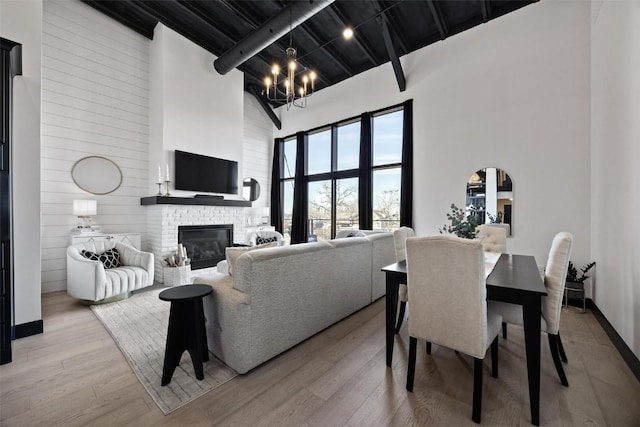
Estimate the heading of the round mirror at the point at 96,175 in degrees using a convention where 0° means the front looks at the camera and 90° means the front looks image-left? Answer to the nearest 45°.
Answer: approximately 315°

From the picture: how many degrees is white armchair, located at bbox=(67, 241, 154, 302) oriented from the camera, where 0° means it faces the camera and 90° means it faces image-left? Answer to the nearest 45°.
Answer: approximately 315°

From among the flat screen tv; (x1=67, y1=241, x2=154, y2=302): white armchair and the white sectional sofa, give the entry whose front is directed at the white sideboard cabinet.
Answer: the white sectional sofa

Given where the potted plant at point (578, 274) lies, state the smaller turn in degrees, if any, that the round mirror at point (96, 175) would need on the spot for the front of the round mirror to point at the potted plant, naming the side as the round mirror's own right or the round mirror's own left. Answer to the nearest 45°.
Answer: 0° — it already faces it

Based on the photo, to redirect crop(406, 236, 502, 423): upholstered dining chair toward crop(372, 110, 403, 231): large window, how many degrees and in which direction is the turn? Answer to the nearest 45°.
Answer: approximately 45° to its left

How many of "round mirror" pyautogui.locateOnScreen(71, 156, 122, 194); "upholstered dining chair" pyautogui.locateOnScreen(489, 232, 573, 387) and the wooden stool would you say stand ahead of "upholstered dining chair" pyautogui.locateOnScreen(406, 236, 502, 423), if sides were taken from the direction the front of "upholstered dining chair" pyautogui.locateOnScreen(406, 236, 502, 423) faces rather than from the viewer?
1

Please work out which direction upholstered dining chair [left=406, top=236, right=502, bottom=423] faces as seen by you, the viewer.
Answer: facing away from the viewer and to the right of the viewer

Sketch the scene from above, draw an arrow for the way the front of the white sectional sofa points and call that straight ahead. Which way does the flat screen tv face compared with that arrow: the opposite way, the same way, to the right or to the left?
the opposite way

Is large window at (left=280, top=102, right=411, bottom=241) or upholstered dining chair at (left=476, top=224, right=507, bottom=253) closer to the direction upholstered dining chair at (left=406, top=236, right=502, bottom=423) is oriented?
the upholstered dining chair

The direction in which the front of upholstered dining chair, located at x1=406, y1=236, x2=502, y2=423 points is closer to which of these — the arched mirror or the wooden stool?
the arched mirror
